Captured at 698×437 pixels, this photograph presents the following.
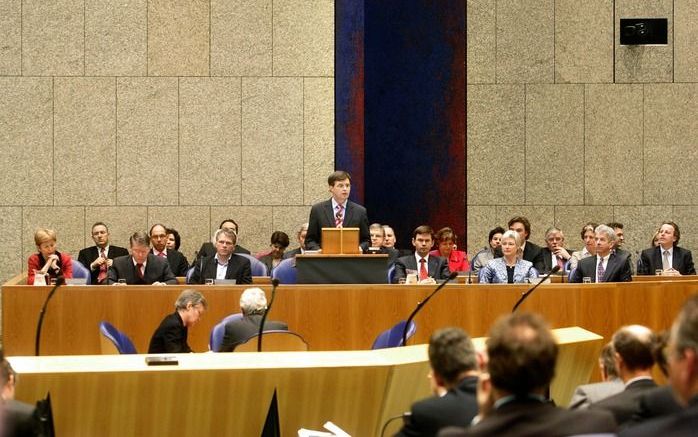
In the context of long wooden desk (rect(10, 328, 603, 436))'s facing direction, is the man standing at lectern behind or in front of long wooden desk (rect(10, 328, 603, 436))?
behind

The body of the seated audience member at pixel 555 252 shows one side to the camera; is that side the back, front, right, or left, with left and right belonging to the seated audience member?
front

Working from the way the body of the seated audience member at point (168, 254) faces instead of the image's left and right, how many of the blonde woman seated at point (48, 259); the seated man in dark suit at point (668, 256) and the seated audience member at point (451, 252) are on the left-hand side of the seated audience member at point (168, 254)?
2

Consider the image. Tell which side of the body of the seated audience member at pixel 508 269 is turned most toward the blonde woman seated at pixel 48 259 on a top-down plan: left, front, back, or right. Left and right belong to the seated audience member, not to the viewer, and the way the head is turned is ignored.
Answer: right

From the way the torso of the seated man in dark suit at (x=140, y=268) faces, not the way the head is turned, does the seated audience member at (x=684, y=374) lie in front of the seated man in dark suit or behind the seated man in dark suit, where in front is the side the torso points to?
in front

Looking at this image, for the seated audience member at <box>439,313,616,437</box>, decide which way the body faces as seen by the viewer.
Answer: away from the camera

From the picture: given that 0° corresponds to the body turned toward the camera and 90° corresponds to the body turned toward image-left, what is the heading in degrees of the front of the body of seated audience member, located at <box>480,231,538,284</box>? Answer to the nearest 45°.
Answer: approximately 0°

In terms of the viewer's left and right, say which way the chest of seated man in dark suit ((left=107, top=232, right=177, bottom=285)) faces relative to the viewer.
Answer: facing the viewer
